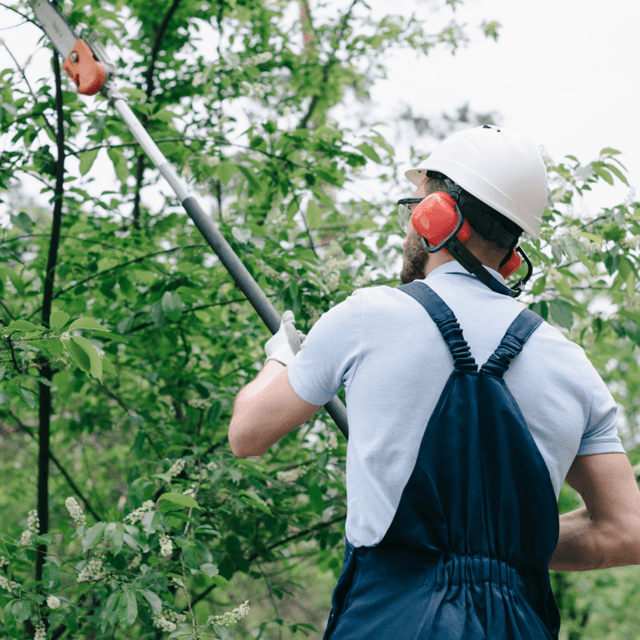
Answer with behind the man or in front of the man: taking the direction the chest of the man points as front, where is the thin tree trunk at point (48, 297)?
in front

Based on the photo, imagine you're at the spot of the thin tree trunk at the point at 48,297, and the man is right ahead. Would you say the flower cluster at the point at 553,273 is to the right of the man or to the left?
left

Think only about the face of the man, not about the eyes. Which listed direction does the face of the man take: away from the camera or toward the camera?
away from the camera

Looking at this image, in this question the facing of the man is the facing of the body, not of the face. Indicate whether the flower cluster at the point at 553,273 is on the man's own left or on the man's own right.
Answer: on the man's own right

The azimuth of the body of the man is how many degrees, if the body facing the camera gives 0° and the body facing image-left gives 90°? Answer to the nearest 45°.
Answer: approximately 135°

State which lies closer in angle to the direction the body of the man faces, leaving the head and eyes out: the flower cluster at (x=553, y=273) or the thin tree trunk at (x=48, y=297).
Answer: the thin tree trunk
